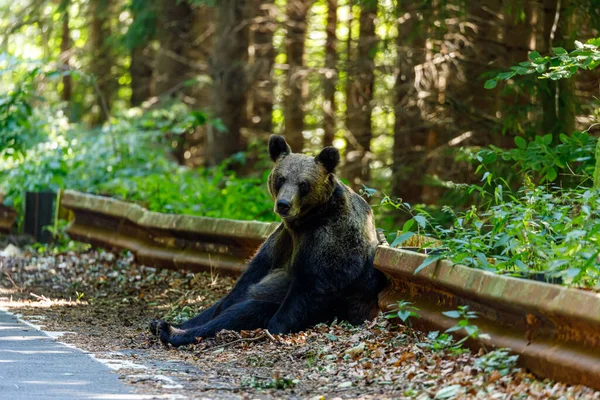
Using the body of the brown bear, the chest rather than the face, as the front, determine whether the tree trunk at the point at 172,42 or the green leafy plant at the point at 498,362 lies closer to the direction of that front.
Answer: the green leafy plant

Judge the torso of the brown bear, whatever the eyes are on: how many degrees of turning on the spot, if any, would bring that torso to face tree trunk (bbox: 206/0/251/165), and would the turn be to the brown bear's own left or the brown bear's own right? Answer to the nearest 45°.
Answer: approximately 135° to the brown bear's own right

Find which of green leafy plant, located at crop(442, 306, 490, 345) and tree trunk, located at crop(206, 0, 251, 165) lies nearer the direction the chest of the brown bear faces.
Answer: the green leafy plant

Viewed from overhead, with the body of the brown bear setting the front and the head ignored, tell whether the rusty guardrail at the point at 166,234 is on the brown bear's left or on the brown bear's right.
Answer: on the brown bear's right

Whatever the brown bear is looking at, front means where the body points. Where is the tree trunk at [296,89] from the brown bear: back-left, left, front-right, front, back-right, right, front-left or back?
back-right

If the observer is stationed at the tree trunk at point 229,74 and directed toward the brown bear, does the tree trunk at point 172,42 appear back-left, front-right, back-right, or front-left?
back-right

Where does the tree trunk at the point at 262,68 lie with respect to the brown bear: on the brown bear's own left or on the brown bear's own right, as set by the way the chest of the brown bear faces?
on the brown bear's own right

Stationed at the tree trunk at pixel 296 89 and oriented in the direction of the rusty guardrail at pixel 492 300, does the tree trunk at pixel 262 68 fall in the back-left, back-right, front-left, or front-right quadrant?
back-right

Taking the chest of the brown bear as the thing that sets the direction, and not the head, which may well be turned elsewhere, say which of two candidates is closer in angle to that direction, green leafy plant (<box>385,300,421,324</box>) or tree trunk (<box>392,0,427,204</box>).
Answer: the green leafy plant

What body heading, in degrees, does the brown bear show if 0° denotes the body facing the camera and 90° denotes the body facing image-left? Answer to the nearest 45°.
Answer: approximately 45°

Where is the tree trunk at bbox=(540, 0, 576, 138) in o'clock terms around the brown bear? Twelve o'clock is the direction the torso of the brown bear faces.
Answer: The tree trunk is roughly at 6 o'clock from the brown bear.

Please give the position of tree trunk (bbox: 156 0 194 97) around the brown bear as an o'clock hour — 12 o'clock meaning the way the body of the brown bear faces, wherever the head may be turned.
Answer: The tree trunk is roughly at 4 o'clock from the brown bear.

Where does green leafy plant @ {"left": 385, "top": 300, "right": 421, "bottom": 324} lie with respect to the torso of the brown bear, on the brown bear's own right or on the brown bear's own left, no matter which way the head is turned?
on the brown bear's own left

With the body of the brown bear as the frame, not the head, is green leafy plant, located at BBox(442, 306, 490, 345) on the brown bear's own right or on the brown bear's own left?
on the brown bear's own left
